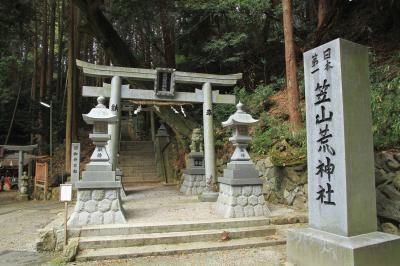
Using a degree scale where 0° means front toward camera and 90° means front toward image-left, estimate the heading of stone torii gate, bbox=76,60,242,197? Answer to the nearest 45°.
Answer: approximately 0°

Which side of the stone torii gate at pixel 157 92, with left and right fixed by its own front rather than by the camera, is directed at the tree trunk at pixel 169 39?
back

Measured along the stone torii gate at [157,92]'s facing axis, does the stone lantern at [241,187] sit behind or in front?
in front

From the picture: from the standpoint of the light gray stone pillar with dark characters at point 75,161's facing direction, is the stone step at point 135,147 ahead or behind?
behind

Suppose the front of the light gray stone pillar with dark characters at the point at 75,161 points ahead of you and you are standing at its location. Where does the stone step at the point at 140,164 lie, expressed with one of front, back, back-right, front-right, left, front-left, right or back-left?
back-left

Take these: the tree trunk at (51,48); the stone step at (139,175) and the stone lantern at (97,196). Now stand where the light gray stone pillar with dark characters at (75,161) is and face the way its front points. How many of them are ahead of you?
1

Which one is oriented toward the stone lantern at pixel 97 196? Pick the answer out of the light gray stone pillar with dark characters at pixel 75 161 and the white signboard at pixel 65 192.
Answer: the light gray stone pillar with dark characters at pixel 75 161

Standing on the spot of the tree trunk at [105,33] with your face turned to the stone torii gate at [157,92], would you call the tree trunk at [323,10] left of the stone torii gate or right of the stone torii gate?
left

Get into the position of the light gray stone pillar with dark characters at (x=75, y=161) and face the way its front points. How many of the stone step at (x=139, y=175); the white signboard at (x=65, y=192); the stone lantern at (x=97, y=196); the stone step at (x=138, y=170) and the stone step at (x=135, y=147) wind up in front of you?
2

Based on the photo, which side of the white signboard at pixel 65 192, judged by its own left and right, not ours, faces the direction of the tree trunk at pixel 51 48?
back

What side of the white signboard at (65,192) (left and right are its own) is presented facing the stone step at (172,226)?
left

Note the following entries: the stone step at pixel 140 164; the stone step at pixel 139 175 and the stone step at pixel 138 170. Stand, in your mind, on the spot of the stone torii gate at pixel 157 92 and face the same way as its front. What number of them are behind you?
3

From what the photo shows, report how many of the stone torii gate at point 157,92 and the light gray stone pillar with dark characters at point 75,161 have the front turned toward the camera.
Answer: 2
